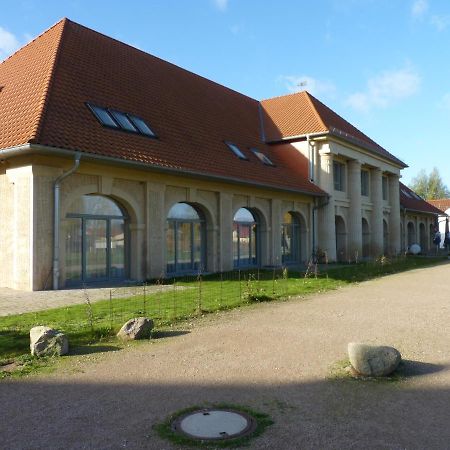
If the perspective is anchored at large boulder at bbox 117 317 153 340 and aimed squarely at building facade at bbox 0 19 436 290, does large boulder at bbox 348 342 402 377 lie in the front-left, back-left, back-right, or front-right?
back-right

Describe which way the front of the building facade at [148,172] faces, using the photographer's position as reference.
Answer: facing the viewer and to the right of the viewer

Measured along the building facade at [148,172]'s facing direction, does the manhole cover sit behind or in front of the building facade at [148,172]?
in front
